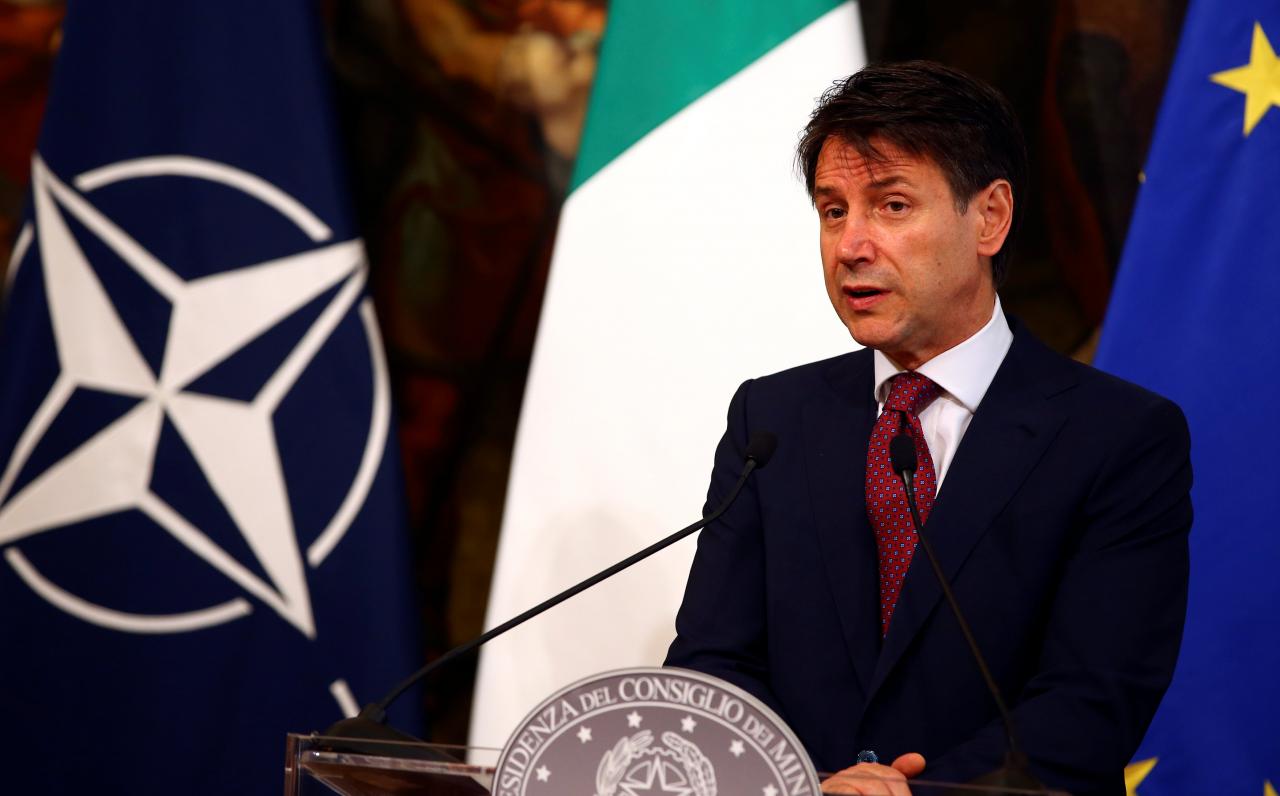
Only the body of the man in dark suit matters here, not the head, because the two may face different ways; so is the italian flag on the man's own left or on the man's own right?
on the man's own right

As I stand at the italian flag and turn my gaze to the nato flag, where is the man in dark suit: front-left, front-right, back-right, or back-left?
back-left

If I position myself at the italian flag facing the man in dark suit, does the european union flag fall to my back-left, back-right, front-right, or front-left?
front-left

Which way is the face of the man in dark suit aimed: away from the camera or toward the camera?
toward the camera

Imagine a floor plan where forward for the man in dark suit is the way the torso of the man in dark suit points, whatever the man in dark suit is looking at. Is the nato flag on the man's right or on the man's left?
on the man's right

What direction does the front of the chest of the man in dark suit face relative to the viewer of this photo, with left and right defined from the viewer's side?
facing the viewer and to the left of the viewer

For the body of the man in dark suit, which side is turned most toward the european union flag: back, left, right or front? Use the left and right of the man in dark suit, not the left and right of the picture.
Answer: back
